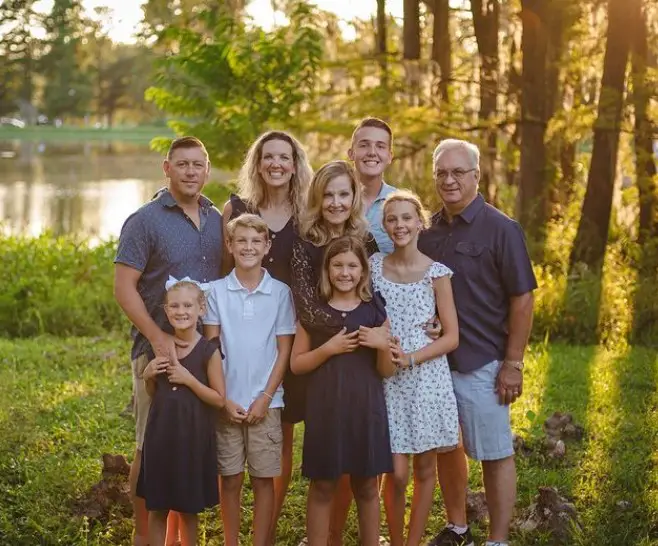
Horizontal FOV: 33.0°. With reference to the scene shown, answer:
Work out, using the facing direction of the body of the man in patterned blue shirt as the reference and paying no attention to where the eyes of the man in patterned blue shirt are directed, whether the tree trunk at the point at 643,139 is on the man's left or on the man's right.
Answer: on the man's left

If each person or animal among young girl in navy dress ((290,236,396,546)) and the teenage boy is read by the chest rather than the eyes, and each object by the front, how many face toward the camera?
2

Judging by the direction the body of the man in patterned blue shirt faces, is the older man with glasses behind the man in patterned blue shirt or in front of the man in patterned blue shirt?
in front

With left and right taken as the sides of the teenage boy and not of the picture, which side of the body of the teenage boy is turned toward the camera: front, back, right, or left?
front

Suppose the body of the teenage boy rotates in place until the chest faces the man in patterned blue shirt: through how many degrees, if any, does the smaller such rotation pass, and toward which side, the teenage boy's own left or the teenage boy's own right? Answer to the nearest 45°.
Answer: approximately 45° to the teenage boy's own right

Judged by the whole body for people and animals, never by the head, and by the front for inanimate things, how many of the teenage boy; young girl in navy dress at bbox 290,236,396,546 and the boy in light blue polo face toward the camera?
3

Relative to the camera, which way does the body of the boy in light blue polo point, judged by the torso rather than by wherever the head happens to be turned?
toward the camera
